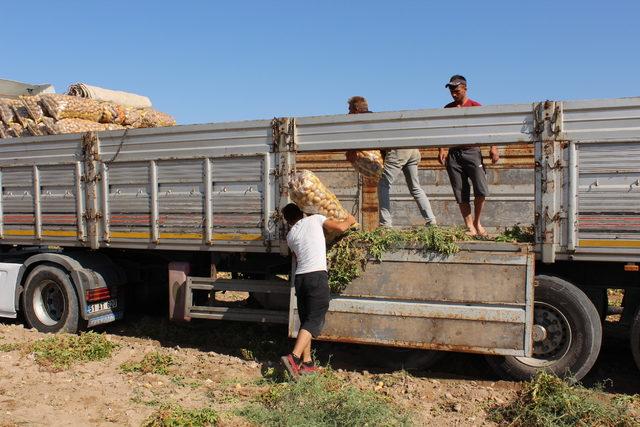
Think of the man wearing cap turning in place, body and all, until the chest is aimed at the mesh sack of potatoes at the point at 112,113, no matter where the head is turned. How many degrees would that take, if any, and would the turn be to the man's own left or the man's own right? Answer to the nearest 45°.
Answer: approximately 135° to the man's own right

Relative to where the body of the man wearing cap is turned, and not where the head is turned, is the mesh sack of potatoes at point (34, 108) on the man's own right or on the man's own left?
on the man's own right

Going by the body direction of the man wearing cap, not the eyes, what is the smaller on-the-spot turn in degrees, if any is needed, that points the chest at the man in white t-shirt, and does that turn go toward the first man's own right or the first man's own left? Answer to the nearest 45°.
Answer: approximately 45° to the first man's own right

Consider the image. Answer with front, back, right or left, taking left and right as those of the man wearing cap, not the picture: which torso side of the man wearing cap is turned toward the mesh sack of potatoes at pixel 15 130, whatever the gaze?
right

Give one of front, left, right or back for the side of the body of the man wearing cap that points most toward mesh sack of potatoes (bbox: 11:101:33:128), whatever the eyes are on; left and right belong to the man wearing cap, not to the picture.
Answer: right

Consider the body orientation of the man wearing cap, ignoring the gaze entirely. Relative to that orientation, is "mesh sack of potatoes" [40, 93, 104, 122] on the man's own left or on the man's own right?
on the man's own right

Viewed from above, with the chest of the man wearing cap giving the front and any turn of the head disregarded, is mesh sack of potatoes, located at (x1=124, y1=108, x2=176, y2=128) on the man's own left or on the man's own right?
on the man's own right

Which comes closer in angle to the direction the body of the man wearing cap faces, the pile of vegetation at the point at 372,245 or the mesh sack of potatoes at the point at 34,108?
the pile of vegetation

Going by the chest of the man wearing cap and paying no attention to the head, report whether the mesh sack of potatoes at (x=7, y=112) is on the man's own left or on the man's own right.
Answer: on the man's own right

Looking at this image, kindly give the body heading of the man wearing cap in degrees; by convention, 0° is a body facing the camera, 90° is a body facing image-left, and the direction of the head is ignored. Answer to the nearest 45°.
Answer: approximately 0°
